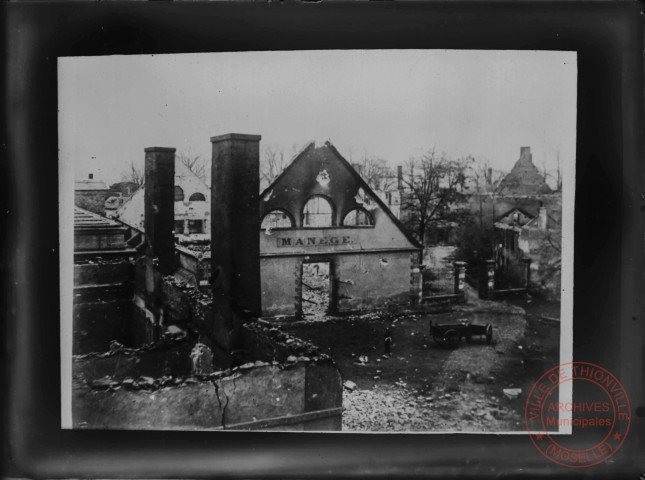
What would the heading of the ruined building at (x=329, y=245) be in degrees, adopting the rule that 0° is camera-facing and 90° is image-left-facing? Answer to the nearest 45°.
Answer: approximately 0°

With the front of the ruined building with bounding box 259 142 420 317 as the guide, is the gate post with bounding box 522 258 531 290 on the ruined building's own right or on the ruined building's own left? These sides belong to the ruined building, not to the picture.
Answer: on the ruined building's own left

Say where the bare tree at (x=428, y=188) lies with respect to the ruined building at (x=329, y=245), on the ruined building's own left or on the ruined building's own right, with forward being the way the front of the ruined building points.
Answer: on the ruined building's own left

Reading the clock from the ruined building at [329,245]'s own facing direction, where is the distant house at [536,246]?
The distant house is roughly at 9 o'clock from the ruined building.

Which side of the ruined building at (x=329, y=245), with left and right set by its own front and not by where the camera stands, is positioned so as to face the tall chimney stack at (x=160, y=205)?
right

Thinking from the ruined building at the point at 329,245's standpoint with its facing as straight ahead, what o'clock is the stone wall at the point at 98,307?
The stone wall is roughly at 3 o'clock from the ruined building.
